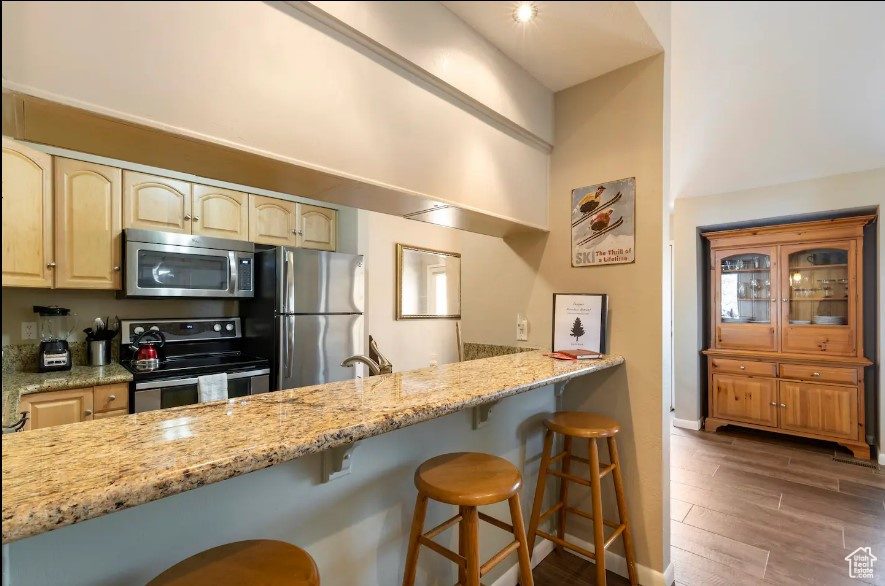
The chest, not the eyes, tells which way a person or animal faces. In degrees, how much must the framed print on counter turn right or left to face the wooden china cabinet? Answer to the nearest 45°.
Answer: approximately 135° to its left

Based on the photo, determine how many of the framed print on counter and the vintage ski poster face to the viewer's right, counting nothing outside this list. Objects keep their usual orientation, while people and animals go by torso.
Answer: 0

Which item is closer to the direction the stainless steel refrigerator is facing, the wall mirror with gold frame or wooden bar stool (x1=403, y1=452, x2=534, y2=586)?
the wooden bar stool

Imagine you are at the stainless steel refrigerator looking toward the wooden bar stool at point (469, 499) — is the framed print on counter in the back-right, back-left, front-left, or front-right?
front-left

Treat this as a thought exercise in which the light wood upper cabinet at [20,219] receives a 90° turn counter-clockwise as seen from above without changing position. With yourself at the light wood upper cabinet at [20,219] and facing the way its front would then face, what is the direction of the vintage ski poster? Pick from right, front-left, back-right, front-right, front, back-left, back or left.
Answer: front-right

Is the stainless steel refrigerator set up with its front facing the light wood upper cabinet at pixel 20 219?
no

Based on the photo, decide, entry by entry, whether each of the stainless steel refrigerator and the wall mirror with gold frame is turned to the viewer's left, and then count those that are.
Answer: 0

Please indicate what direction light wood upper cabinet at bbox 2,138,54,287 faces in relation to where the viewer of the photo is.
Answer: facing the viewer and to the right of the viewer

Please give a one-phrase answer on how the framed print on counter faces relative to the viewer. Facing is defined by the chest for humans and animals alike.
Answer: facing the viewer

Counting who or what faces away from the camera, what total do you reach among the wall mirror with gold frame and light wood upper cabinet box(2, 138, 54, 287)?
0

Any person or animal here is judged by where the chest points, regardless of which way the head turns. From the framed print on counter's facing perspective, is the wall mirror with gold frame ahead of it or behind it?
behind

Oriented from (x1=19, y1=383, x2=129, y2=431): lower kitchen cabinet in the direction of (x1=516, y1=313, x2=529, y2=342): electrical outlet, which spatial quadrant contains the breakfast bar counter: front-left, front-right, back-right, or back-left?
front-right

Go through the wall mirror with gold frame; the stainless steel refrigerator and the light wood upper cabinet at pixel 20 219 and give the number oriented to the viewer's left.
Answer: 0

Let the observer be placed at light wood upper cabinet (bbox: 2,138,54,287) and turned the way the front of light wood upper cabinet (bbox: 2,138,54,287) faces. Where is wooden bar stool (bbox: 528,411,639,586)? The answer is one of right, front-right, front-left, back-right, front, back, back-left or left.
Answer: front-left

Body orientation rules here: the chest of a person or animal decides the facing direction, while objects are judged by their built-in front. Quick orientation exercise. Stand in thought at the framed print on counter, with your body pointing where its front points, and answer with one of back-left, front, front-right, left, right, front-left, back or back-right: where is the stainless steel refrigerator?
right

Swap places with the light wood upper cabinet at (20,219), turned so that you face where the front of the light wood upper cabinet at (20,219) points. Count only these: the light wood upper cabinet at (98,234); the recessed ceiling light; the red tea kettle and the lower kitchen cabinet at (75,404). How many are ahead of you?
1

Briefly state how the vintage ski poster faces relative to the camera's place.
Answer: facing the viewer and to the left of the viewer
